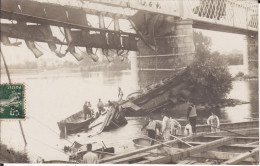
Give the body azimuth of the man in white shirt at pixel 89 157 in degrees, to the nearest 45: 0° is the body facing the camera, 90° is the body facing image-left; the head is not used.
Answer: approximately 180°

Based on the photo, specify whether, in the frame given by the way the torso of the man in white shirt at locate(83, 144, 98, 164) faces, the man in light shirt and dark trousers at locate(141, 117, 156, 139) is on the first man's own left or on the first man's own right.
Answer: on the first man's own right

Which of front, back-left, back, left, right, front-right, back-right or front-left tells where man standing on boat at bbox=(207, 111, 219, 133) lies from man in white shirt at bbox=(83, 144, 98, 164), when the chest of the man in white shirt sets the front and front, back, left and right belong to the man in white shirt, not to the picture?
right

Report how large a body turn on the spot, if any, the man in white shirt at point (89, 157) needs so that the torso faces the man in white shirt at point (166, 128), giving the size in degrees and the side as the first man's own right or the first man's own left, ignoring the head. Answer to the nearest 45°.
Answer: approximately 90° to the first man's own right

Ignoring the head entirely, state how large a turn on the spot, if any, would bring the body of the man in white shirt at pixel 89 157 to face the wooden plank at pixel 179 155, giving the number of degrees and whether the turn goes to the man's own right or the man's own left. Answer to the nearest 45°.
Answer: approximately 90° to the man's own right

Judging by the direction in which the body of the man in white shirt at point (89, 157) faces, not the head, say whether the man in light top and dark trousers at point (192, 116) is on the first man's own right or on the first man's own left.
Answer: on the first man's own right

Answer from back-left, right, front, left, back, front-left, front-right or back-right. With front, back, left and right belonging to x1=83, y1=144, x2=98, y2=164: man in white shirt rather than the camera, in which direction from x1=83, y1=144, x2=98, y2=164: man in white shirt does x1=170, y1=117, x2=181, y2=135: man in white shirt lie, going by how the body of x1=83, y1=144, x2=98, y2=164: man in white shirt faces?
right
